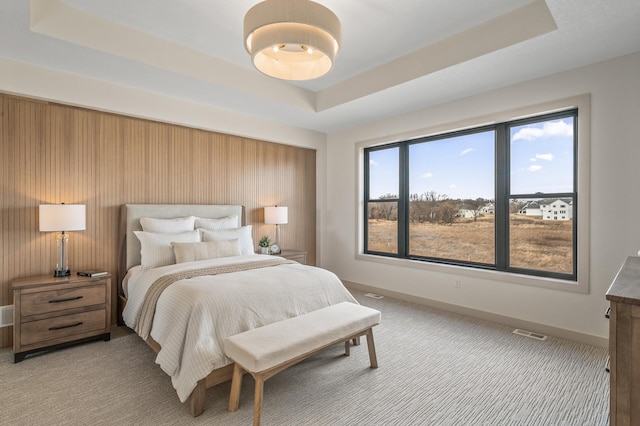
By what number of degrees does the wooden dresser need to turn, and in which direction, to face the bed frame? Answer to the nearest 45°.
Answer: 0° — it already faces it

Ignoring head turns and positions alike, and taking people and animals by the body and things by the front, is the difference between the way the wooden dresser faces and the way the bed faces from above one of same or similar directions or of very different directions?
very different directions

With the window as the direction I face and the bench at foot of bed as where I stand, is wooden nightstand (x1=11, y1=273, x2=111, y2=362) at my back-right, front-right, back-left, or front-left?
back-left

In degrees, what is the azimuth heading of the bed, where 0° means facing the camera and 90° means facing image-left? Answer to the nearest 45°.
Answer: approximately 315°

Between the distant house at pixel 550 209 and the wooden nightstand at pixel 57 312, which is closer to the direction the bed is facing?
the distant house

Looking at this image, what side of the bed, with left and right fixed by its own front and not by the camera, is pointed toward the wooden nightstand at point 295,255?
left

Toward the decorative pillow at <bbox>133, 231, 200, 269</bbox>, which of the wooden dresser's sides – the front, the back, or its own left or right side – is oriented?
front

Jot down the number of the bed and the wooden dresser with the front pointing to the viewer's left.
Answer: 1

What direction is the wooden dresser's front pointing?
to the viewer's left

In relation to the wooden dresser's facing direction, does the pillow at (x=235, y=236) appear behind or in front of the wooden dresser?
in front

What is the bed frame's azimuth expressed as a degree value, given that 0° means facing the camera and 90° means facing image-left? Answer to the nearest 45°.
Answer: approximately 315°

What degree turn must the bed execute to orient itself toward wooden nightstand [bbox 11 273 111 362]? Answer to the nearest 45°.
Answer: approximately 135° to its right
